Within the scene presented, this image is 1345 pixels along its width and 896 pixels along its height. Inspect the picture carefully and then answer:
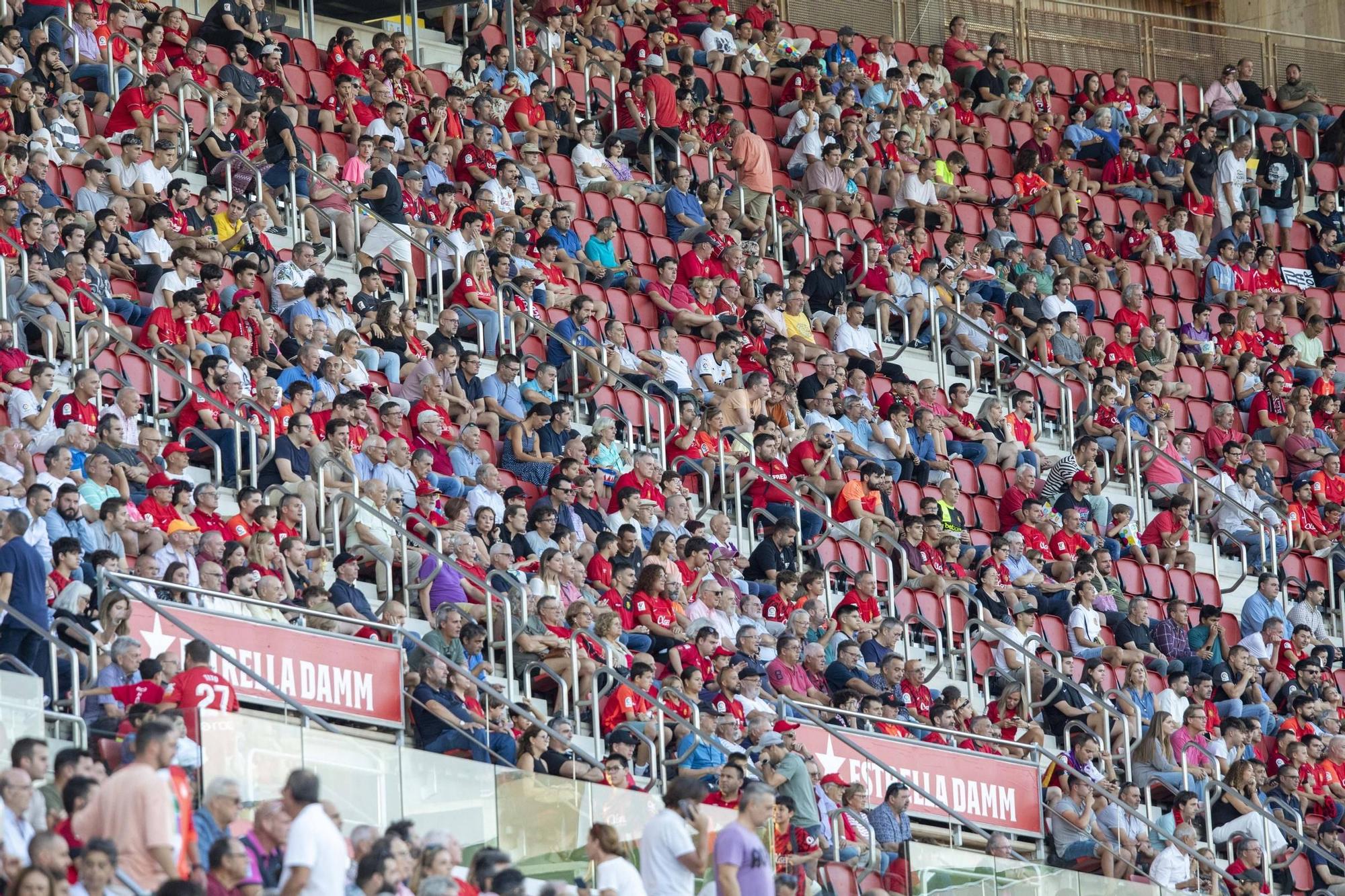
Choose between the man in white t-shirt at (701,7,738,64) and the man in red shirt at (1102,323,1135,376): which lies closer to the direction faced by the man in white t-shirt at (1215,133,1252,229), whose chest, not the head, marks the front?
the man in red shirt

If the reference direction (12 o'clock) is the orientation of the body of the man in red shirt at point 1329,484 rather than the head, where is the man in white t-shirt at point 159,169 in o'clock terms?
The man in white t-shirt is roughly at 3 o'clock from the man in red shirt.

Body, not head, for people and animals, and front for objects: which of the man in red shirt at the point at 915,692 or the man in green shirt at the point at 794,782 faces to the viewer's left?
the man in green shirt

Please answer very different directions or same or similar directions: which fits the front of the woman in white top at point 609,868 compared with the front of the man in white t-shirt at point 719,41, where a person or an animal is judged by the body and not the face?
very different directions

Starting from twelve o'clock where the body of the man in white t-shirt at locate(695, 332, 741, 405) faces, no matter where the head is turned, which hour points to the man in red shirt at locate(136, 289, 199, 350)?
The man in red shirt is roughly at 3 o'clock from the man in white t-shirt.

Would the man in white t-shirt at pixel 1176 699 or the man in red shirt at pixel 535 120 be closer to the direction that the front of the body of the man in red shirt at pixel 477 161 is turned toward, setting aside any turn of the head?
the man in white t-shirt
